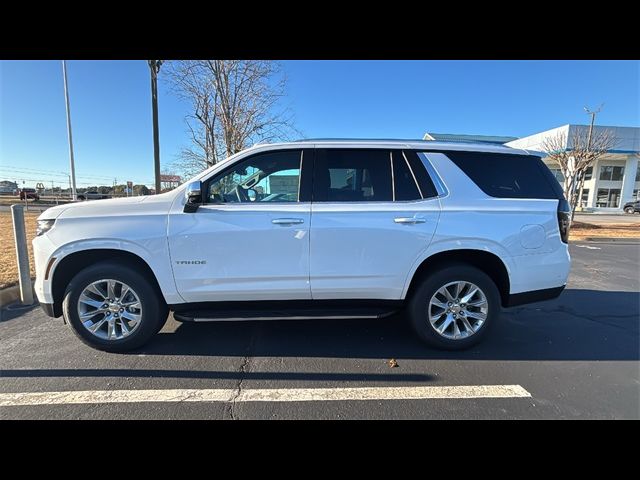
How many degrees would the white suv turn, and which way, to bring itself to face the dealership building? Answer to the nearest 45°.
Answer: approximately 135° to its right

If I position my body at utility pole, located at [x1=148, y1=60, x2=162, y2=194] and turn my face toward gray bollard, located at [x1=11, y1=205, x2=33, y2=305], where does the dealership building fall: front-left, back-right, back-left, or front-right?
back-left

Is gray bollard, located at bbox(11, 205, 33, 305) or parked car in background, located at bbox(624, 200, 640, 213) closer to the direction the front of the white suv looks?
the gray bollard

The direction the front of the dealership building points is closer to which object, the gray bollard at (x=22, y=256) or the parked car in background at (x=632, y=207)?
the gray bollard

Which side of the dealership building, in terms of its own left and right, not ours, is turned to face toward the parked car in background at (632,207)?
front

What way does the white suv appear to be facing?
to the viewer's left

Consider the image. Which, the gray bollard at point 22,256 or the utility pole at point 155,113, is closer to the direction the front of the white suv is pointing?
the gray bollard

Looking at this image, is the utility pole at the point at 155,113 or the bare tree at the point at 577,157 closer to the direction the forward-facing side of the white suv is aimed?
the utility pole

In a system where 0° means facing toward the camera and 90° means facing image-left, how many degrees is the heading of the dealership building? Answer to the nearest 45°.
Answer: approximately 45°
